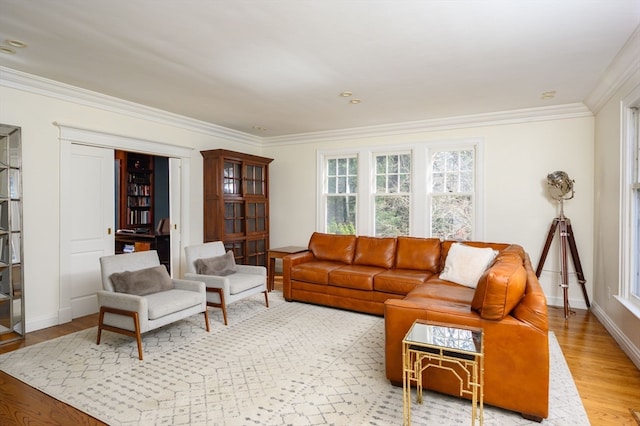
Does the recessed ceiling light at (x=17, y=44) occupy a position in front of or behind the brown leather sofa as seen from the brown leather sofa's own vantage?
in front

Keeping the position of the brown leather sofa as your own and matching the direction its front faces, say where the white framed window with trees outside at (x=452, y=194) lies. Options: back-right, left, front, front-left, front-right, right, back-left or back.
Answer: back-right

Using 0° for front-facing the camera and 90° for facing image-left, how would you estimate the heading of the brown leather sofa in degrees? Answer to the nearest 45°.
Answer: approximately 45°

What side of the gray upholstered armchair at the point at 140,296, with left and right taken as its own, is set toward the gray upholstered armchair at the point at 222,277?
left

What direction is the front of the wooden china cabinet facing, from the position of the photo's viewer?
facing the viewer and to the right of the viewer

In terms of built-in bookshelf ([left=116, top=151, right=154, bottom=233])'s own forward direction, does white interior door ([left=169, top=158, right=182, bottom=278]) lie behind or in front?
in front

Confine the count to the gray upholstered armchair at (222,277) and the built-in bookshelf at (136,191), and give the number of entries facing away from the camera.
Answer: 0

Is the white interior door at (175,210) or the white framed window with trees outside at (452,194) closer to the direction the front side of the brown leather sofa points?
the white interior door
